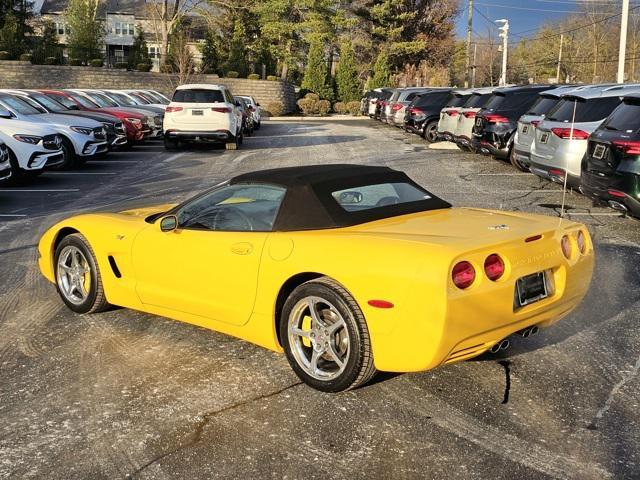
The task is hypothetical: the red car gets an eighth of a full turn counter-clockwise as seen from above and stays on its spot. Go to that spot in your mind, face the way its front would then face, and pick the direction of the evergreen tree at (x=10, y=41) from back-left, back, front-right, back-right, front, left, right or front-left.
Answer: left

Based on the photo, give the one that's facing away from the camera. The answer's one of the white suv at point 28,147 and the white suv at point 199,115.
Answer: the white suv at point 199,115

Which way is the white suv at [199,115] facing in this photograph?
away from the camera

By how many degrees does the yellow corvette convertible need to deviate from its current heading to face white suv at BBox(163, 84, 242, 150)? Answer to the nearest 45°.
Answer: approximately 45° to its right

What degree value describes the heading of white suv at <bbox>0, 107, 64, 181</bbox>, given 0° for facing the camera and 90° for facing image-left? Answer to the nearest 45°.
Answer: approximately 315°

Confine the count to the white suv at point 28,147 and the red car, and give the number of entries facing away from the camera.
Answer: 0

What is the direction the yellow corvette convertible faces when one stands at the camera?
facing away from the viewer and to the left of the viewer

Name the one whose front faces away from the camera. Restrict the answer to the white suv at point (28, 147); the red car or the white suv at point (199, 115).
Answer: the white suv at point (199, 115)

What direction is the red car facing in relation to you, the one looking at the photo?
facing the viewer and to the right of the viewer

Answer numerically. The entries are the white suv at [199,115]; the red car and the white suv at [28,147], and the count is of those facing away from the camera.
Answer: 1

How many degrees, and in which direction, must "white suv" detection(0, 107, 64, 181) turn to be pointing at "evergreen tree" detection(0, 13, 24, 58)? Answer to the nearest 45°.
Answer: approximately 135° to its left

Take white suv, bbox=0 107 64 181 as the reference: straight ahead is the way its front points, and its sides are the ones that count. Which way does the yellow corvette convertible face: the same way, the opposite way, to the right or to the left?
the opposite way

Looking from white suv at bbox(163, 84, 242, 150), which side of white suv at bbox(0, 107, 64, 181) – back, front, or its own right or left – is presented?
left

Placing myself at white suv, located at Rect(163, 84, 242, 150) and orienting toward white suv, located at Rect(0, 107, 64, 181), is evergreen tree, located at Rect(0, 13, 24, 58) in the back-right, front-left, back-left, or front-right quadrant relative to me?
back-right

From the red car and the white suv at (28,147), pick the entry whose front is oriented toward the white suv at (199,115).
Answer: the red car
